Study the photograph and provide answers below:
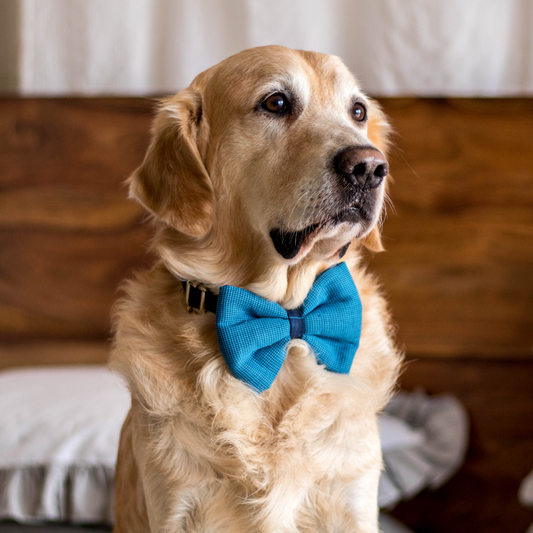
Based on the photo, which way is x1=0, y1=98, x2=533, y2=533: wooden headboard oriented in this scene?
toward the camera

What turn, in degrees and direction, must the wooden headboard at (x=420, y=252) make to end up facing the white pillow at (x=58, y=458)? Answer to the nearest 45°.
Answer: approximately 45° to its right

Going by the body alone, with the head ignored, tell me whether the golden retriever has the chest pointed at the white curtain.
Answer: no

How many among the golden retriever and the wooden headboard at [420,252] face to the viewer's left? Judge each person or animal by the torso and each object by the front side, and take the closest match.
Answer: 0

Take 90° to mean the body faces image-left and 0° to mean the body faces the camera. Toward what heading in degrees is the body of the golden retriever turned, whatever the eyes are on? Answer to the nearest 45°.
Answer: approximately 315°
